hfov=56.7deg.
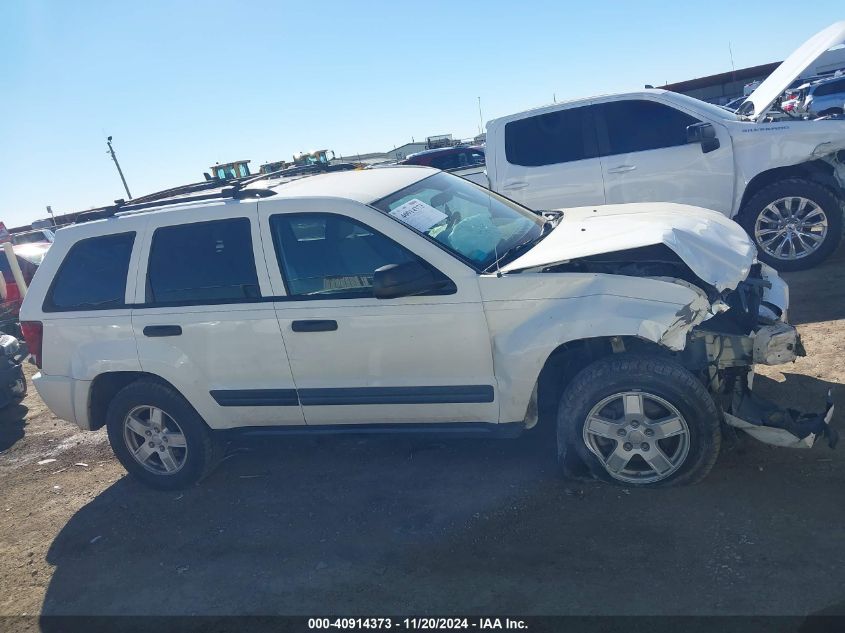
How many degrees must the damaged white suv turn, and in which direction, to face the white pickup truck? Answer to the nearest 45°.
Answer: approximately 45° to its left

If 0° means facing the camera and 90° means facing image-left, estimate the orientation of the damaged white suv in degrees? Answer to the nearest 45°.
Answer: approximately 270°

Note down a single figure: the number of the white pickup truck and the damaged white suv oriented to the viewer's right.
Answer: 2

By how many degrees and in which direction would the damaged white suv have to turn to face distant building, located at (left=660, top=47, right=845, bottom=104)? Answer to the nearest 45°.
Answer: approximately 45° to its left

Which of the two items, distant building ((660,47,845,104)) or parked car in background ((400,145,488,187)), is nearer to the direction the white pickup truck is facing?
the distant building

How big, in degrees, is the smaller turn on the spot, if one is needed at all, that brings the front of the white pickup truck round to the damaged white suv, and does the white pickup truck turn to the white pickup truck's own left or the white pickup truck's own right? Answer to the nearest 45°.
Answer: approximately 135° to the white pickup truck's own right

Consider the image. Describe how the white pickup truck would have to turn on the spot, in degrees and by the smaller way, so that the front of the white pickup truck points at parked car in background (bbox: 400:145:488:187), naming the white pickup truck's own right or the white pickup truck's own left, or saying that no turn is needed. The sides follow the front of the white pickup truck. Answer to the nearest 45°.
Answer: approximately 135° to the white pickup truck's own left

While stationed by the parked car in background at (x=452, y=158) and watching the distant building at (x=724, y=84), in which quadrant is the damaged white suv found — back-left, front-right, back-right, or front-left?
back-right

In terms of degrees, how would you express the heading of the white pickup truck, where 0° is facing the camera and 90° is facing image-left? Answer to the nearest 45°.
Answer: approximately 270°

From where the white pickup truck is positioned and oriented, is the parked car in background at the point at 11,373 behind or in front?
behind

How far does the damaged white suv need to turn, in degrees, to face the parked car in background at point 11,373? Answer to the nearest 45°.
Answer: approximately 135° to its left
